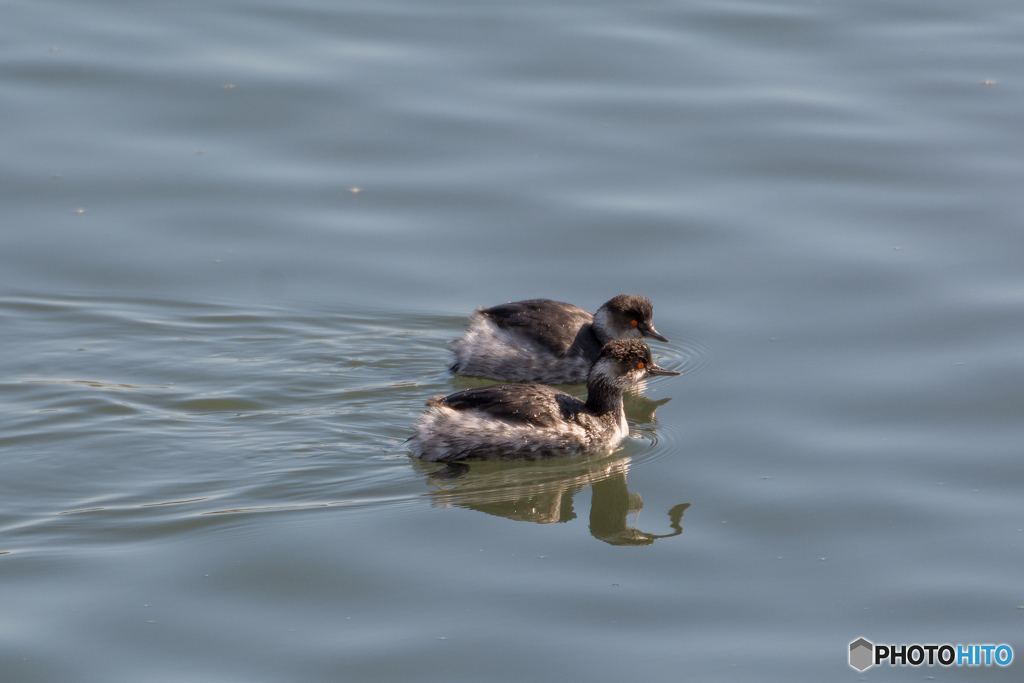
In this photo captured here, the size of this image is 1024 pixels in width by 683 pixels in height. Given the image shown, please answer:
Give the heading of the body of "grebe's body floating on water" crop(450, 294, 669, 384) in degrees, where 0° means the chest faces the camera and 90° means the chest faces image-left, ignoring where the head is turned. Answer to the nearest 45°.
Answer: approximately 270°
